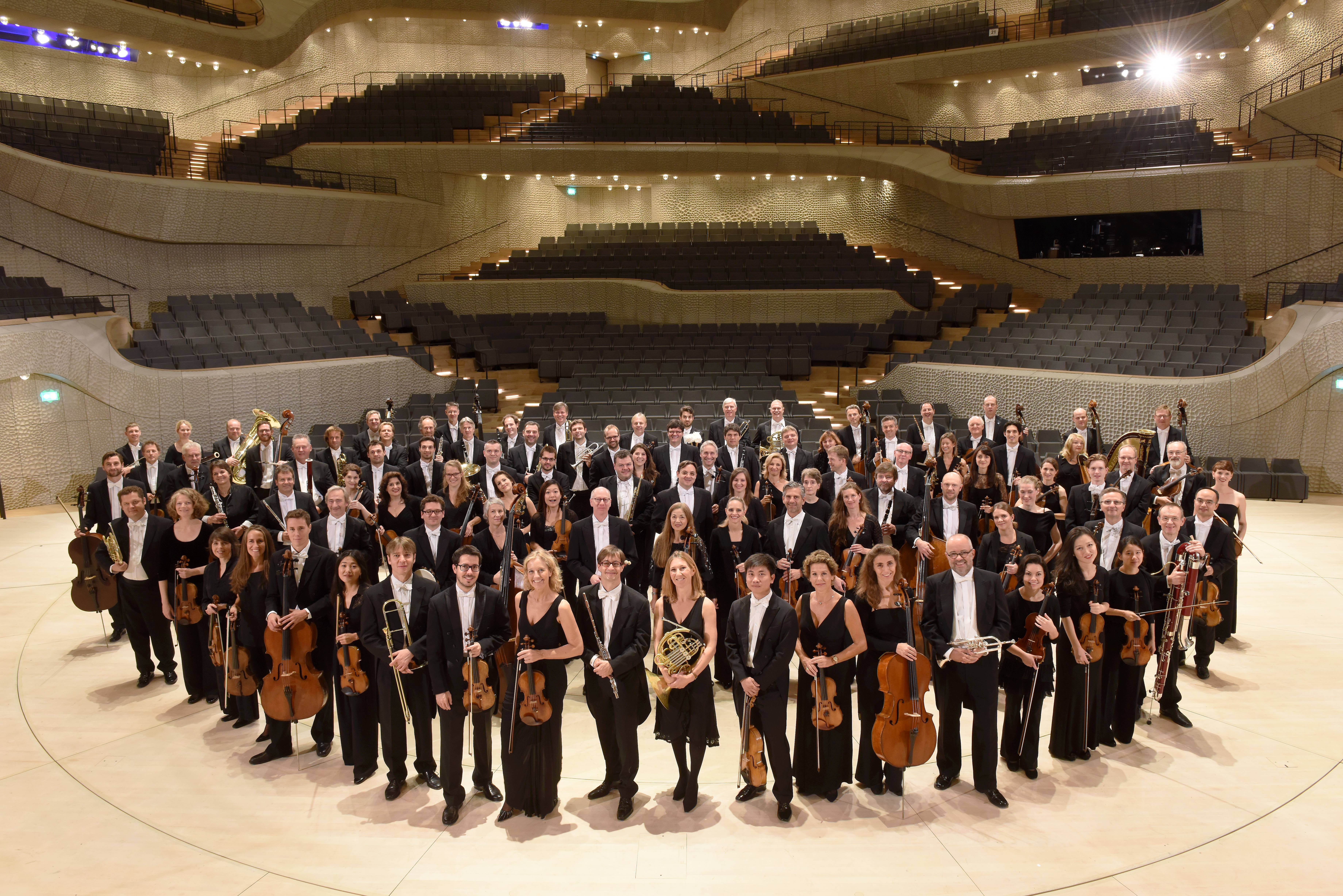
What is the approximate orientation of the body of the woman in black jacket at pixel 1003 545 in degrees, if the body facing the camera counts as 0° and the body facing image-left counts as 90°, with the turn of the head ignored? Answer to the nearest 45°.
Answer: approximately 0°

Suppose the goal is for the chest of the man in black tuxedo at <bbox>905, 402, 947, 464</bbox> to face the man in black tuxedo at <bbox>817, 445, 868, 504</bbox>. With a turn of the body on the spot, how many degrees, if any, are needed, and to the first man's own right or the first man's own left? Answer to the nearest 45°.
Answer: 0° — they already face them

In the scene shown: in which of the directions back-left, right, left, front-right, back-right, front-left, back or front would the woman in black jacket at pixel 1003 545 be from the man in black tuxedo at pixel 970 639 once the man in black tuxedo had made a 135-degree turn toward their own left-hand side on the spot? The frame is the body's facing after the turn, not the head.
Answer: front-left
